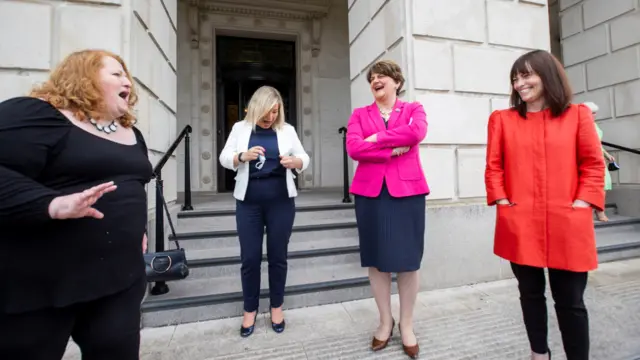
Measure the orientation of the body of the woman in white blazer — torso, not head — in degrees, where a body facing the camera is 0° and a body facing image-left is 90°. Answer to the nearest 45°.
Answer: approximately 0°

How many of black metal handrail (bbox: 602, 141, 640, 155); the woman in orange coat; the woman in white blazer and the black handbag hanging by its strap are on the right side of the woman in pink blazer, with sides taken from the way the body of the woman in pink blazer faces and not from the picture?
2

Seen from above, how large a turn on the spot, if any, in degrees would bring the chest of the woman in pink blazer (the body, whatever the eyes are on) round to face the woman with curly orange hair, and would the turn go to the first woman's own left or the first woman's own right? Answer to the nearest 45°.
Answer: approximately 45° to the first woman's own right

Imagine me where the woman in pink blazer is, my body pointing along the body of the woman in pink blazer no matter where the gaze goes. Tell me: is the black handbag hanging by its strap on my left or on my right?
on my right

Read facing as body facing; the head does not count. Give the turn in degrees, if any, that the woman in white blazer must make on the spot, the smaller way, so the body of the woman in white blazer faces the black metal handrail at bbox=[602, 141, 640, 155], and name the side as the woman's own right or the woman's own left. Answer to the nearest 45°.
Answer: approximately 90° to the woman's own left

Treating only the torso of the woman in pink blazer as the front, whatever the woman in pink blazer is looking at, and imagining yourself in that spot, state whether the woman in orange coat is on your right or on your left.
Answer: on your left
